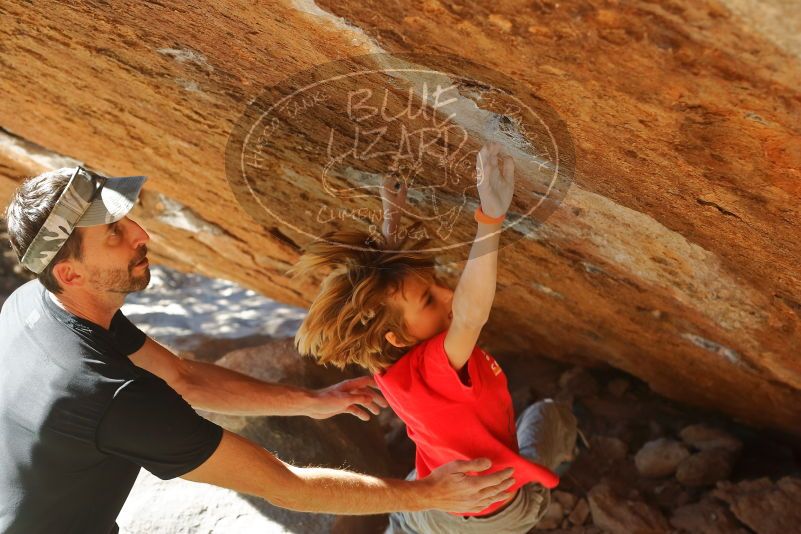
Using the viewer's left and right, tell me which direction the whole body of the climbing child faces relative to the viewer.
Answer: facing to the right of the viewer

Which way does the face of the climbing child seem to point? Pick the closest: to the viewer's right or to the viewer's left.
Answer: to the viewer's right

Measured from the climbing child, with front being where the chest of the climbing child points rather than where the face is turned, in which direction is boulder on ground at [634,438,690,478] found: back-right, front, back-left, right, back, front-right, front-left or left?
front-left

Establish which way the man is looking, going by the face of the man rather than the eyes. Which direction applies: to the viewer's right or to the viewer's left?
to the viewer's right

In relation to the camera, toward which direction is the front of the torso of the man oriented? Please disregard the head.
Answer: to the viewer's right

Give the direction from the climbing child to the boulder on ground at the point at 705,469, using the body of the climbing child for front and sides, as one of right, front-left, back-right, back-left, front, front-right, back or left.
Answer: front-left
